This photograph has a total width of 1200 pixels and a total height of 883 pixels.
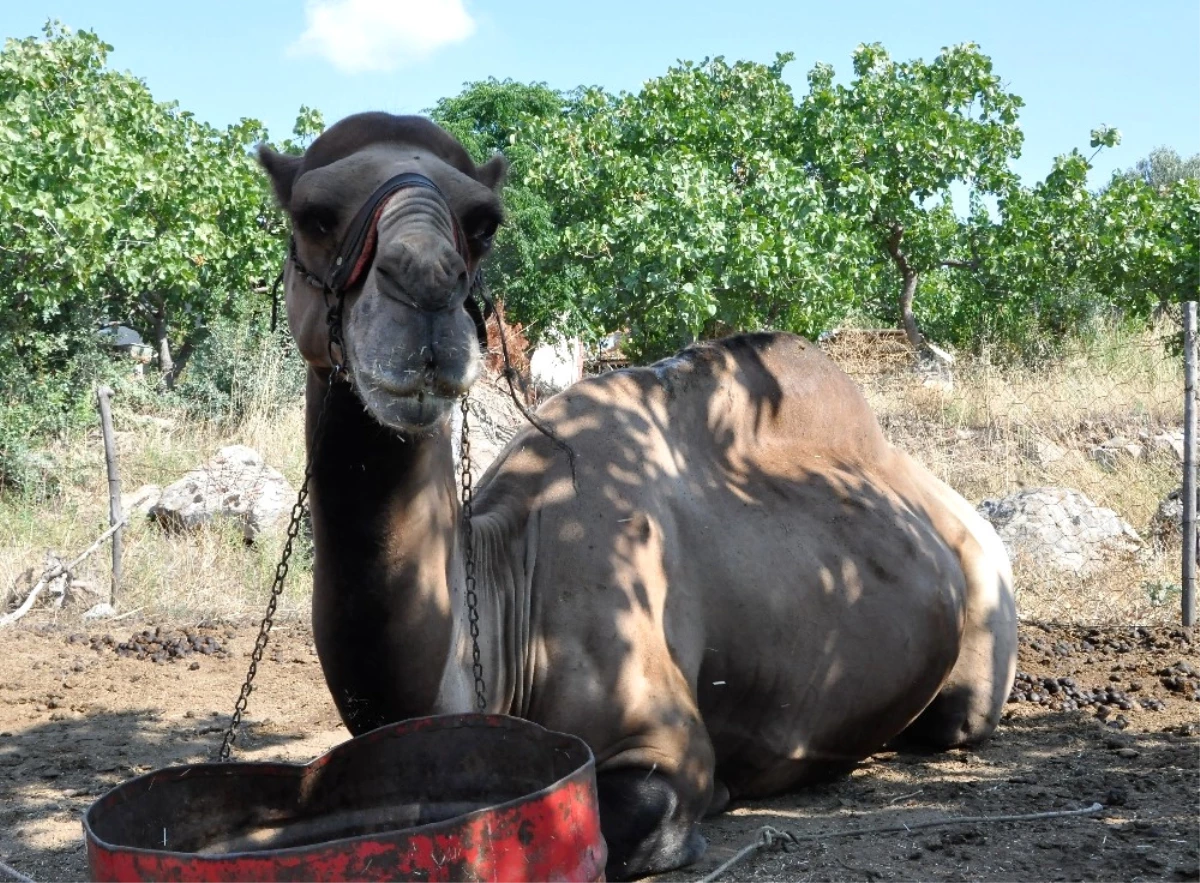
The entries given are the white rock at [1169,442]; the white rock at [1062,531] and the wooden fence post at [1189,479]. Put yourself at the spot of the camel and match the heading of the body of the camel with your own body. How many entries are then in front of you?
0

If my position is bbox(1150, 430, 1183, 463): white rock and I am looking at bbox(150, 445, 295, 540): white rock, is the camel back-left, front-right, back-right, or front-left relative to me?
front-left

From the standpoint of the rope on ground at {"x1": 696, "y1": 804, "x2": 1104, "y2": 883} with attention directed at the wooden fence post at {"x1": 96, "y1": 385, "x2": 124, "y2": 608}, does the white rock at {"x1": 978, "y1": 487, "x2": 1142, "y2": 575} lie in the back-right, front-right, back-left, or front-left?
front-right

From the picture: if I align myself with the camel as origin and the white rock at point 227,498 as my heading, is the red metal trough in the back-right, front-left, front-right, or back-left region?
back-left

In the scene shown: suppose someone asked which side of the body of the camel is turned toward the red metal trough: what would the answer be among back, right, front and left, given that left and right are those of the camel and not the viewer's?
front

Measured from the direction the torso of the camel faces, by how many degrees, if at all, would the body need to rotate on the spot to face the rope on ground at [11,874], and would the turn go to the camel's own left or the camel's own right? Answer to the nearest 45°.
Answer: approximately 45° to the camel's own right

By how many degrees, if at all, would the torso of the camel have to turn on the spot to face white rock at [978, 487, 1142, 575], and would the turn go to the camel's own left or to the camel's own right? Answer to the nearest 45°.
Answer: approximately 180°

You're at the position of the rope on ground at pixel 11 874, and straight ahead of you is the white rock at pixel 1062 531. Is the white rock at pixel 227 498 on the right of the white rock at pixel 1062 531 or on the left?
left

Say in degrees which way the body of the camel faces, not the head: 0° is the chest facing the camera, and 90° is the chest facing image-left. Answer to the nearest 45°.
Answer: approximately 45°

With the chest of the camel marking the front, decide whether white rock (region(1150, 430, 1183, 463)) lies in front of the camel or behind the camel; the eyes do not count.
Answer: behind

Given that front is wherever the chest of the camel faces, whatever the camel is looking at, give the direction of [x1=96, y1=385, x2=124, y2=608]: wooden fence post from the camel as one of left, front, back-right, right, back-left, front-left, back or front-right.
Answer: right

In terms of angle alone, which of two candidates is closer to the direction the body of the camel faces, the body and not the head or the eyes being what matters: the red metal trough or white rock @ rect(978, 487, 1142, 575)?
the red metal trough

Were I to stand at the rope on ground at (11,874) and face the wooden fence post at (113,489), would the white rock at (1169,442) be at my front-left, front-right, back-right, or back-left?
front-right

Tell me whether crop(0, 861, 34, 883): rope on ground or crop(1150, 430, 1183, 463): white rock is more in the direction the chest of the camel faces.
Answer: the rope on ground

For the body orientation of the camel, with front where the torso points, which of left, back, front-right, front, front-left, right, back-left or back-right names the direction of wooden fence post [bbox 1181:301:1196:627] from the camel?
back
